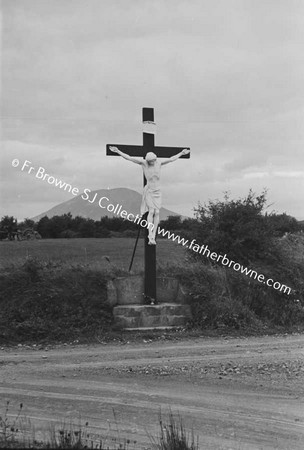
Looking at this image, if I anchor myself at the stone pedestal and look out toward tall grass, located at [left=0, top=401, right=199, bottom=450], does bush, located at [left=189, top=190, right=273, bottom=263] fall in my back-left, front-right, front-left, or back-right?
back-left

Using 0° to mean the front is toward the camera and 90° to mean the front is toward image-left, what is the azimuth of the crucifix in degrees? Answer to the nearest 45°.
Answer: approximately 0°

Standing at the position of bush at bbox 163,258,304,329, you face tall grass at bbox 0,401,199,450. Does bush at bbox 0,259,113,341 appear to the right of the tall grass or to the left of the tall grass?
right

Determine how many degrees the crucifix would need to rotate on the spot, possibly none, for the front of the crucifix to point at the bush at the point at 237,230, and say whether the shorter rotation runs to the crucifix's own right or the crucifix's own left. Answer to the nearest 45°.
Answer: approximately 135° to the crucifix's own left

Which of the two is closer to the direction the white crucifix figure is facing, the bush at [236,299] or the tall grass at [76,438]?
the tall grass

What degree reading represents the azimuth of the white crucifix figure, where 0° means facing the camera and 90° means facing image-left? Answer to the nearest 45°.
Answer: approximately 0°

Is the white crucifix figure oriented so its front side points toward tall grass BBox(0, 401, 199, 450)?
yes
